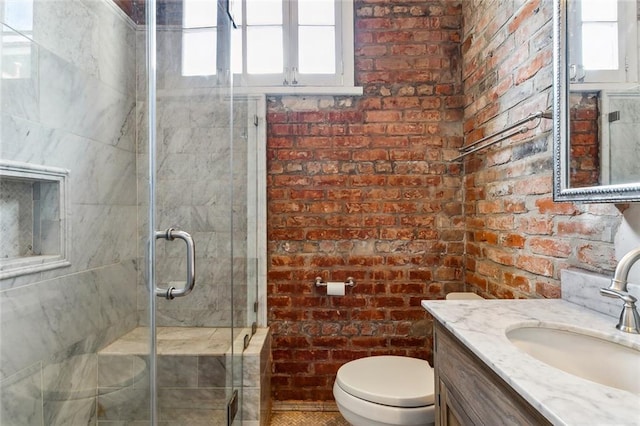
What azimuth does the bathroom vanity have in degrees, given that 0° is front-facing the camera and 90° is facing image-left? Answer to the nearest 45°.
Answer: approximately 45°

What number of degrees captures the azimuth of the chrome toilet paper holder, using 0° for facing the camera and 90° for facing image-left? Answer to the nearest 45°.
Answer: approximately 0°

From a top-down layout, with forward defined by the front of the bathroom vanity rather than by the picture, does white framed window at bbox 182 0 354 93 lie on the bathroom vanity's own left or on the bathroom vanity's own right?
on the bathroom vanity's own right

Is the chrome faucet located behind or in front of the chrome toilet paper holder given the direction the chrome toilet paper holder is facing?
in front

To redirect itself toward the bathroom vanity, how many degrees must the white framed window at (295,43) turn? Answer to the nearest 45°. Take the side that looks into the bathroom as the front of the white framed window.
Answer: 0° — it already faces it

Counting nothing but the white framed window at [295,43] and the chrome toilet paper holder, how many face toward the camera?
2

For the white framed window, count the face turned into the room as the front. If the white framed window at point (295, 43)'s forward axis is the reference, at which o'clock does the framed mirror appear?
The framed mirror is roughly at 11 o'clock from the white framed window.

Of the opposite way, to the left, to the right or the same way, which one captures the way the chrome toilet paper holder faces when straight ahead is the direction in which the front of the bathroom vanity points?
to the left
